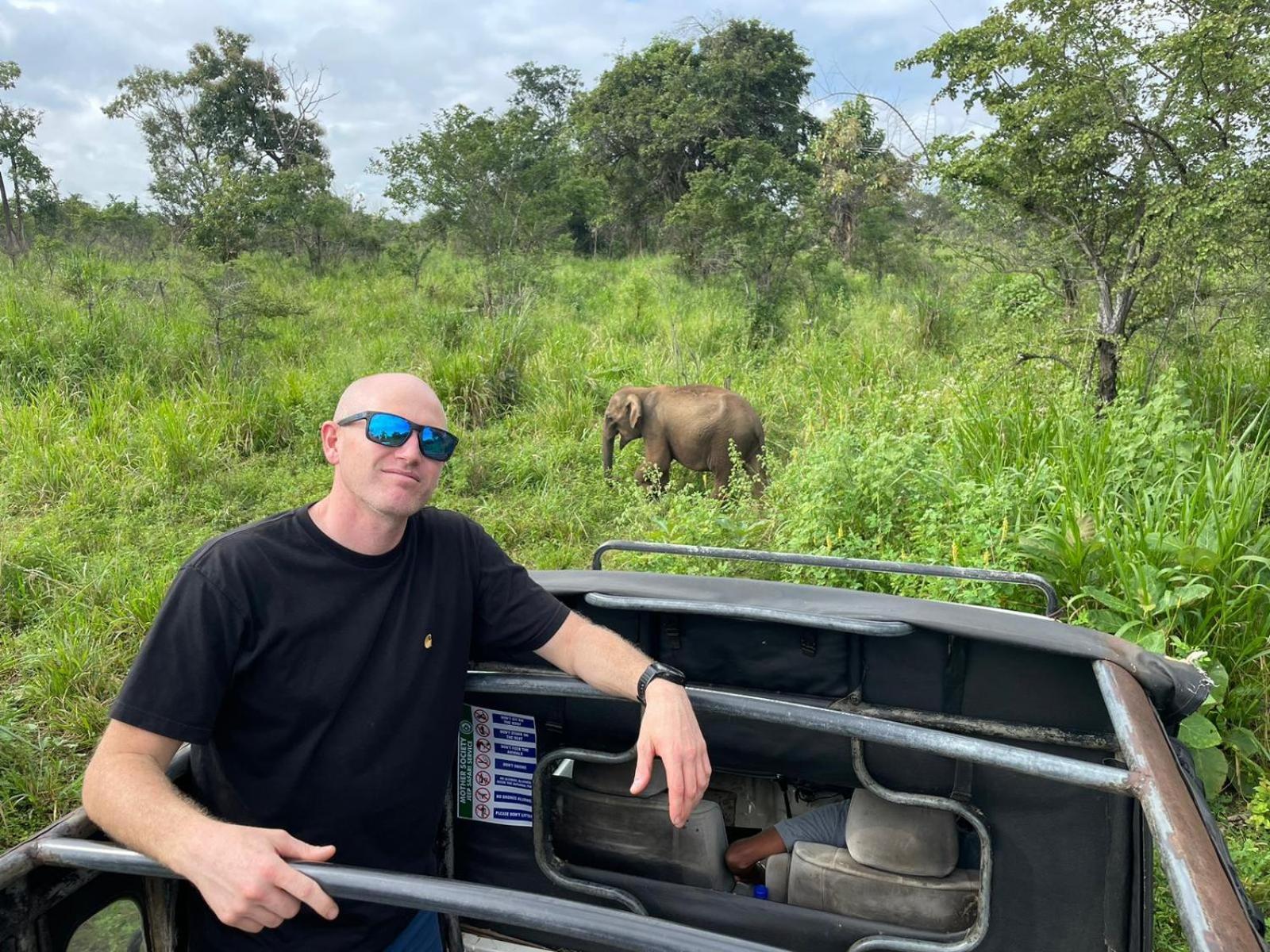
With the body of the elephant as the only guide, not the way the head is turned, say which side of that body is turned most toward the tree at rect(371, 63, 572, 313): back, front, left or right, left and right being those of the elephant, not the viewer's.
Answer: right

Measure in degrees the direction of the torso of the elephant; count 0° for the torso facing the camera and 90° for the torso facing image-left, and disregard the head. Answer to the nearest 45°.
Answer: approximately 90°

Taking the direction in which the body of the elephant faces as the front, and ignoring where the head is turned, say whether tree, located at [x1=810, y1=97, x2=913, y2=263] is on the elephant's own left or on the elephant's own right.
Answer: on the elephant's own right

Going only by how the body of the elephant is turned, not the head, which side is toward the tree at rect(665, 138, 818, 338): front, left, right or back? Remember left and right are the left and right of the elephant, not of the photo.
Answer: right
